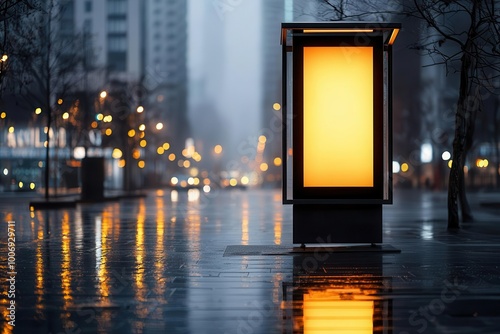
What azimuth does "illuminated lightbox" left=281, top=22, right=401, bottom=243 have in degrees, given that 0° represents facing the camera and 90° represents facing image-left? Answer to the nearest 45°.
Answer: approximately 0°
